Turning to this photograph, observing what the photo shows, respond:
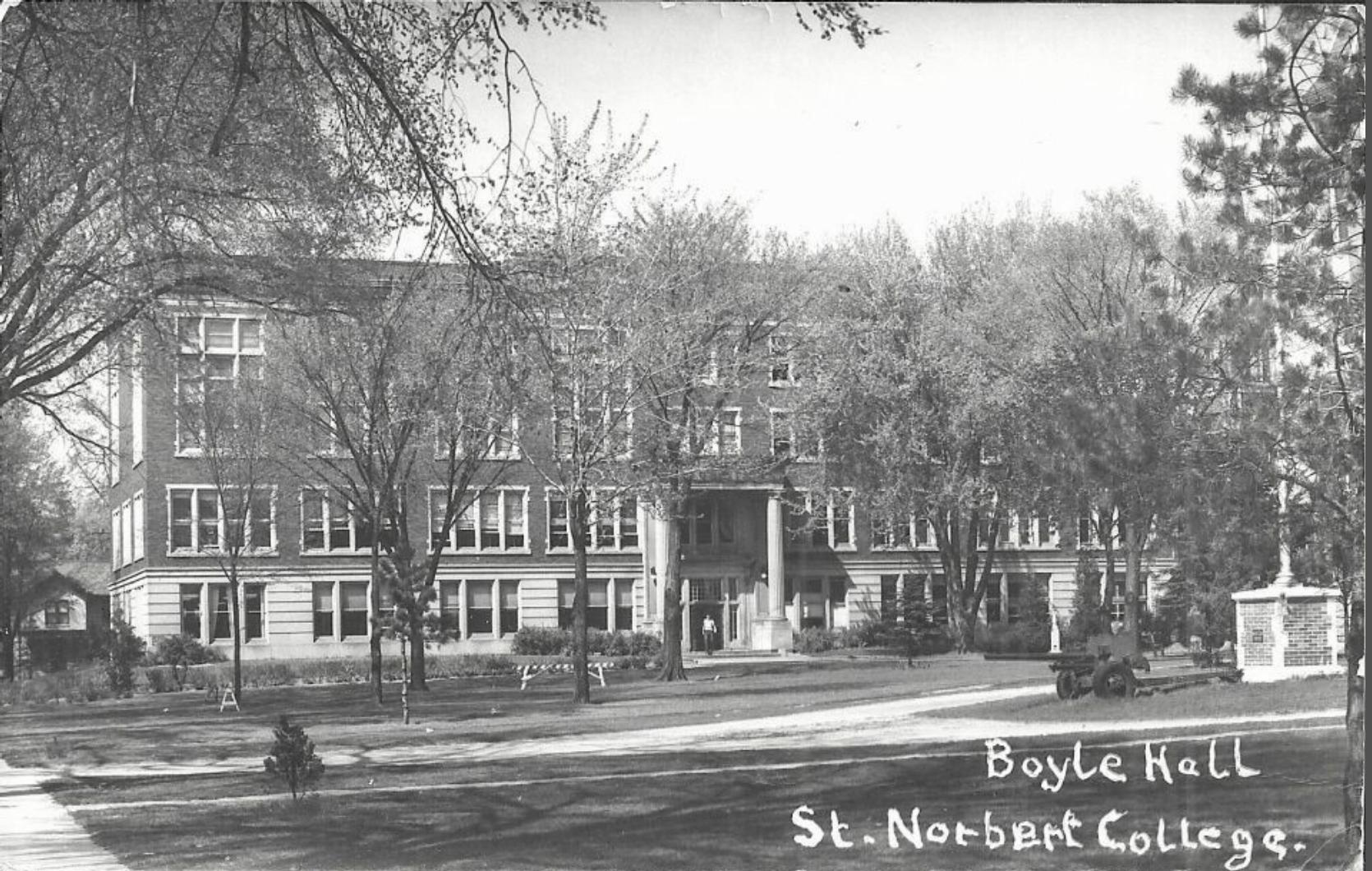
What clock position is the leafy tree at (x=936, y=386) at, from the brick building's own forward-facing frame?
The leafy tree is roughly at 10 o'clock from the brick building.

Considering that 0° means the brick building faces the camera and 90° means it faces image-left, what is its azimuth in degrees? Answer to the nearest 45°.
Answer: approximately 315°

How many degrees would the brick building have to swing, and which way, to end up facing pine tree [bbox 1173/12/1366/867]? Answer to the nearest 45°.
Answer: approximately 45° to its left

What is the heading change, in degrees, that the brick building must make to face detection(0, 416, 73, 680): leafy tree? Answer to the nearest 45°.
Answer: approximately 135° to its right

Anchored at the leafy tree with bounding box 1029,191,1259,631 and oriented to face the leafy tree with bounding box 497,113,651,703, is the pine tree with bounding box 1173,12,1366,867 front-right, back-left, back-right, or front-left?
front-left
